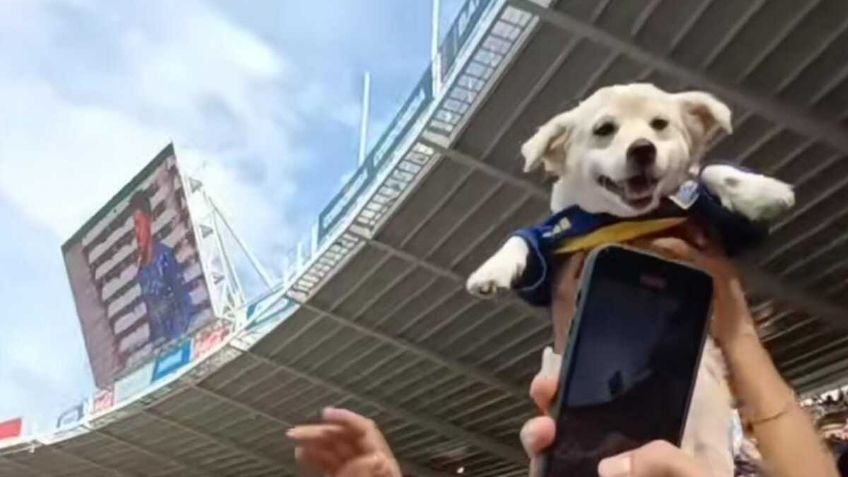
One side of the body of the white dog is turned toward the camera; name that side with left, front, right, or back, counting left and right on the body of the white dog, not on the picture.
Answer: front

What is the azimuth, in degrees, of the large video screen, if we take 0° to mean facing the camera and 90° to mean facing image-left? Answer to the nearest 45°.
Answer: approximately 45°

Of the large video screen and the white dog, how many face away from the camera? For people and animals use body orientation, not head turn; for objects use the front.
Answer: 0

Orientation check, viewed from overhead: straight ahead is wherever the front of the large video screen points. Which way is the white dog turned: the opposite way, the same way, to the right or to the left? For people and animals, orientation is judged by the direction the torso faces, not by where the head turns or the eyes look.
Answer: the same way

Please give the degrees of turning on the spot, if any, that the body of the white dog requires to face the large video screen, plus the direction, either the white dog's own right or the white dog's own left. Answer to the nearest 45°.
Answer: approximately 135° to the white dog's own right

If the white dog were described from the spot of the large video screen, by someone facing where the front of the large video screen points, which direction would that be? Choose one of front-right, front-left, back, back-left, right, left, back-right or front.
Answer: front-left
